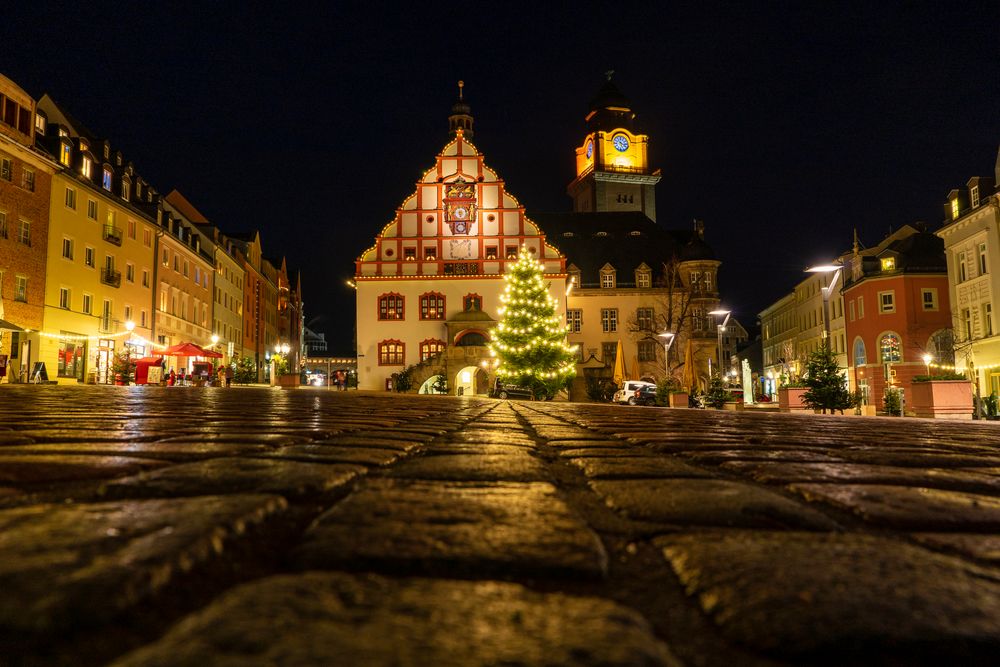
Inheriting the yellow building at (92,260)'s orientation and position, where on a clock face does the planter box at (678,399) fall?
The planter box is roughly at 12 o'clock from the yellow building.

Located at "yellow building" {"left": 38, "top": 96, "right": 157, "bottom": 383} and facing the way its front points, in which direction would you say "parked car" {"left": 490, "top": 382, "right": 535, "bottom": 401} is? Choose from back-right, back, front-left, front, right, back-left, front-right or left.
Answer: front

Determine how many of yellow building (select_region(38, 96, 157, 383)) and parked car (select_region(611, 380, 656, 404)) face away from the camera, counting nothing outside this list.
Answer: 0

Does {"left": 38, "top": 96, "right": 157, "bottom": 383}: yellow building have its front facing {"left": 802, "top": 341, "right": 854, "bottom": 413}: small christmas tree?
yes

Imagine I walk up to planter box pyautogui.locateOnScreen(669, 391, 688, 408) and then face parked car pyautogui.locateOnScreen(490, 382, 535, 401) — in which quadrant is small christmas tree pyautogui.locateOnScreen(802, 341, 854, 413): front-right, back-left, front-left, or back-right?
back-left

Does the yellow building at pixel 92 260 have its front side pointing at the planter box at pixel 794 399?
yes

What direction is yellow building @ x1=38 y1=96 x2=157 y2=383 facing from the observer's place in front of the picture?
facing the viewer and to the right of the viewer

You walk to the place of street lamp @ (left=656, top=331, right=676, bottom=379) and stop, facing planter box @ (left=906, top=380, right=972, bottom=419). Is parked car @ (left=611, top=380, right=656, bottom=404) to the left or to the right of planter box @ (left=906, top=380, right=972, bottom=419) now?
right

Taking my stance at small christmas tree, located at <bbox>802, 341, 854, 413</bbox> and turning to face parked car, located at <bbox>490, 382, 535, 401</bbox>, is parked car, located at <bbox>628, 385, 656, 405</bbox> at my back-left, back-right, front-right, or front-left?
front-right
